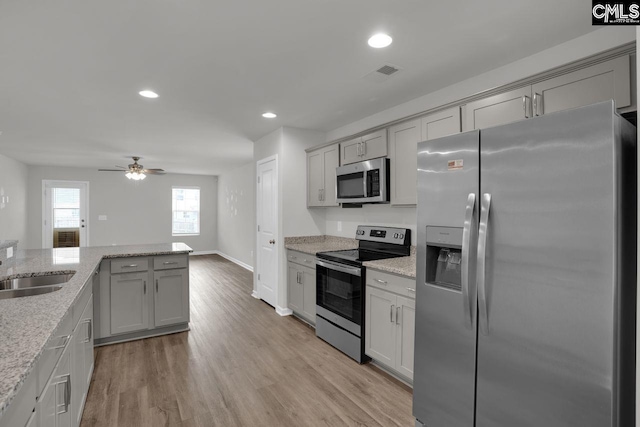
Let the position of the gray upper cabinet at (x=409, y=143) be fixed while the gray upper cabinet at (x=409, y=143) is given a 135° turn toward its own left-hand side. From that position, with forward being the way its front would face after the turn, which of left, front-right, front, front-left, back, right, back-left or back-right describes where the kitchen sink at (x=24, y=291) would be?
back-right

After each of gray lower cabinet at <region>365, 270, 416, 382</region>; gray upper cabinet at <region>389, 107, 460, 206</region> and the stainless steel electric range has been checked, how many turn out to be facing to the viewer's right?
0

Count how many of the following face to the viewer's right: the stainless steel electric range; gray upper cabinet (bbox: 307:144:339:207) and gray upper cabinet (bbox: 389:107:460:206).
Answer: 0

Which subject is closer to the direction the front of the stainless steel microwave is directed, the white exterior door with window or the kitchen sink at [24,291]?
the kitchen sink

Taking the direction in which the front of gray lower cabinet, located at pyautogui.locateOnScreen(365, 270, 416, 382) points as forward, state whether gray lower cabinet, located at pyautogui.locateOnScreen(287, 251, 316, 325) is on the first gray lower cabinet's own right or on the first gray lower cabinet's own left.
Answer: on the first gray lower cabinet's own right

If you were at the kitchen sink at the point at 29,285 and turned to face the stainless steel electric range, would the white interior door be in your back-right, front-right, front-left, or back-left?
front-left

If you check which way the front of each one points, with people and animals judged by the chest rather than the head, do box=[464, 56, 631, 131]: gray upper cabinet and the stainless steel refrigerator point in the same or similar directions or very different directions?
same or similar directions

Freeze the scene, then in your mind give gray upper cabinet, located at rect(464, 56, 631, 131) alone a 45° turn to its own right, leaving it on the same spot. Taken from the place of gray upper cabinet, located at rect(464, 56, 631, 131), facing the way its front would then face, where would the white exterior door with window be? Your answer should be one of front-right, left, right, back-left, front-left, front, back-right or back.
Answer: front

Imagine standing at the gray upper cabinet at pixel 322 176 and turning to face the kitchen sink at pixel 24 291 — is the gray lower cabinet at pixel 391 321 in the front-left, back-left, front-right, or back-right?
front-left

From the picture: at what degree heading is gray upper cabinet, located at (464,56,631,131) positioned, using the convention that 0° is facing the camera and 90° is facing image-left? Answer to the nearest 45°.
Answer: approximately 45°

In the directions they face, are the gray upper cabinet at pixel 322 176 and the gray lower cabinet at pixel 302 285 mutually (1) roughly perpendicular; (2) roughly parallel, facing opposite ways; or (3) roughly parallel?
roughly parallel

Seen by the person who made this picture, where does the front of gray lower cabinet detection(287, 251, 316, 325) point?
facing the viewer and to the left of the viewer
